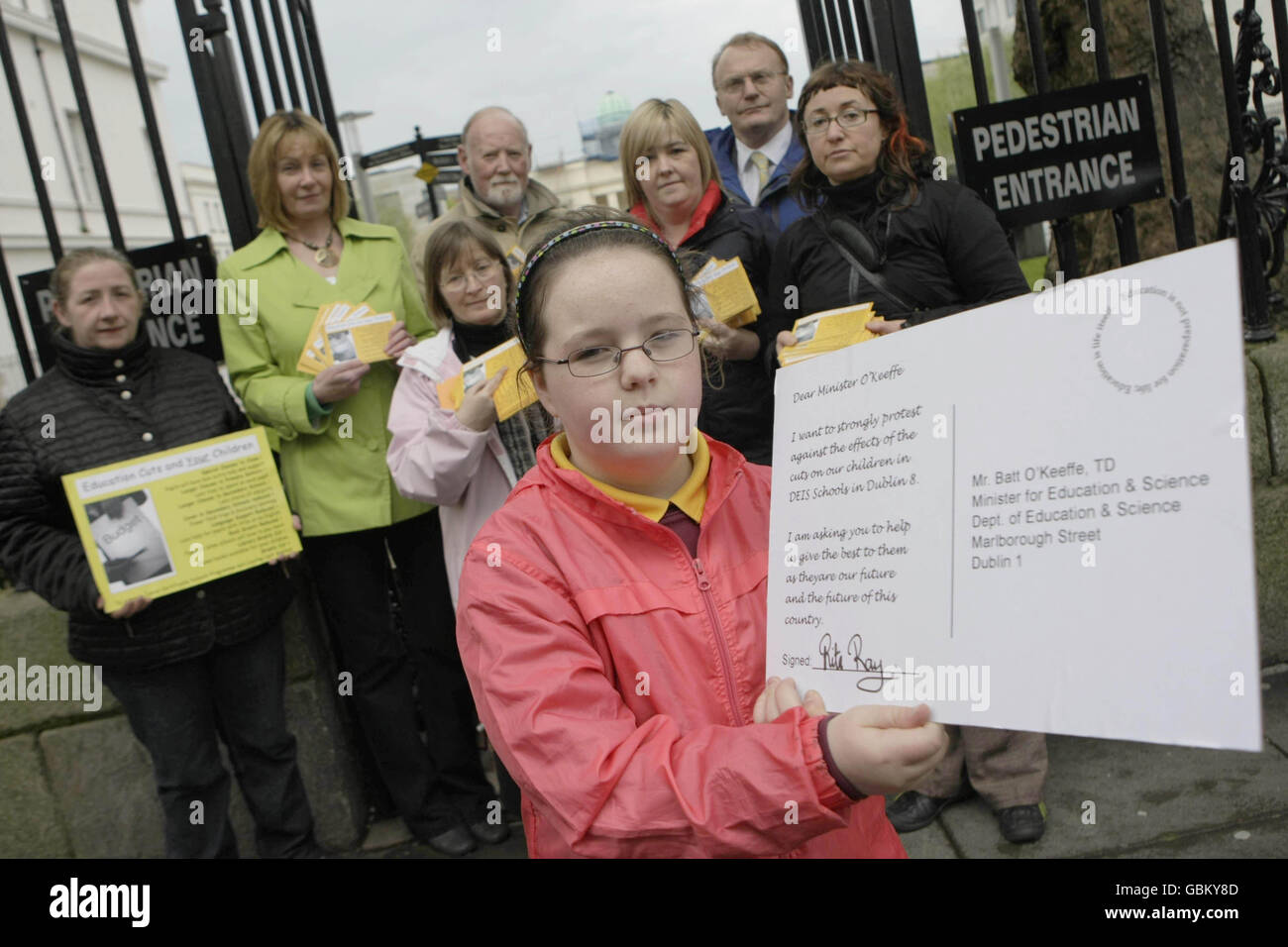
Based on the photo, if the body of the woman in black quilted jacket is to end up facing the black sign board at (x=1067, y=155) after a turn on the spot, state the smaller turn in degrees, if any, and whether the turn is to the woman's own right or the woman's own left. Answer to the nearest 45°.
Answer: approximately 90° to the woman's own left

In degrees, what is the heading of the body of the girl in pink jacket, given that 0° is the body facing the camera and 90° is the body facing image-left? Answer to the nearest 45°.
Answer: approximately 315°

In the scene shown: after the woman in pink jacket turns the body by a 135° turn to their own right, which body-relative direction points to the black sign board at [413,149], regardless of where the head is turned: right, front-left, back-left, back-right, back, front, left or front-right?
right

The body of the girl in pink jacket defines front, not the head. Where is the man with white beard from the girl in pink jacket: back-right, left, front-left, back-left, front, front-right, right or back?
back-left

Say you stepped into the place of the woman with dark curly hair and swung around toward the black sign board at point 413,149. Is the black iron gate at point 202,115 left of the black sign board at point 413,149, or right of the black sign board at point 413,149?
left

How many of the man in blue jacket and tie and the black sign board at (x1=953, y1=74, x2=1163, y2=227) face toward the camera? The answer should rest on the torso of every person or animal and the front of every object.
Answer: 2
